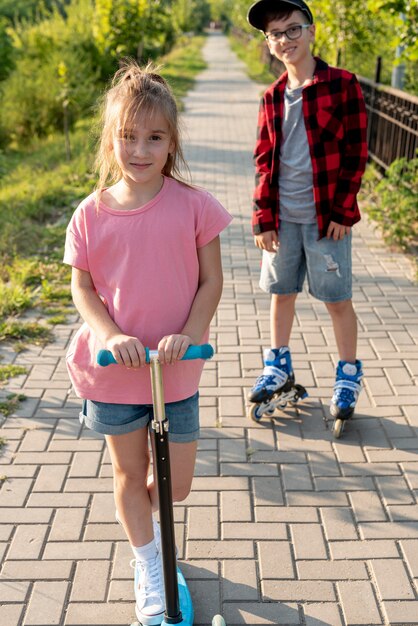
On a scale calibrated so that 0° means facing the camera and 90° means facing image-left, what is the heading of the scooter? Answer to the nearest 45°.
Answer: approximately 0°

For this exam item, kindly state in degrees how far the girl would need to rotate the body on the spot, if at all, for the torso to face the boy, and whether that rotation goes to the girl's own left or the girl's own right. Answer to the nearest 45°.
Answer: approximately 135° to the girl's own left

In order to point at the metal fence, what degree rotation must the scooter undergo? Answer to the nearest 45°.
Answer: approximately 135° to its left

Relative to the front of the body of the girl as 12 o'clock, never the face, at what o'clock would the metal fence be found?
The metal fence is roughly at 7 o'clock from the girl.

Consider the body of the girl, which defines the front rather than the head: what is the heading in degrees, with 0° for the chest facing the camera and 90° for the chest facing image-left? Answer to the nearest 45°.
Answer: approximately 0°

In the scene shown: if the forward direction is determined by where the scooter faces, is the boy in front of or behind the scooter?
behind
